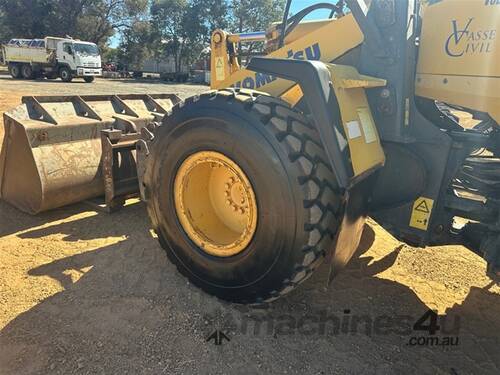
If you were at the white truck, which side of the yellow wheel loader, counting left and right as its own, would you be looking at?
front

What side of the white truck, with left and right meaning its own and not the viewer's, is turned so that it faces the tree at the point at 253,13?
left

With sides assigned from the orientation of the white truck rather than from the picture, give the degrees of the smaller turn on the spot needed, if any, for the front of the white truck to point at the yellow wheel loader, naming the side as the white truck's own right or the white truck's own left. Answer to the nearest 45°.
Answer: approximately 45° to the white truck's own right

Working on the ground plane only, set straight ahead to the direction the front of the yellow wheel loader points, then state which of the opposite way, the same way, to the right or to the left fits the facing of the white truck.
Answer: the opposite way

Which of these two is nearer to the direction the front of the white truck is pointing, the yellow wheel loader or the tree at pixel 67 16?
the yellow wheel loader

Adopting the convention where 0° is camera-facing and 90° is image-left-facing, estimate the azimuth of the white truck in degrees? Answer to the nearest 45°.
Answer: approximately 315°

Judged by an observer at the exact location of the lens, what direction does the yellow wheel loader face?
facing away from the viewer and to the left of the viewer

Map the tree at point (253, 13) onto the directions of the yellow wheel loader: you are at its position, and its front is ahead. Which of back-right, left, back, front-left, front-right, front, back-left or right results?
front-right

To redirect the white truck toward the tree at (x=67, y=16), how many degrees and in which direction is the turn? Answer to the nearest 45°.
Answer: approximately 135° to its left
